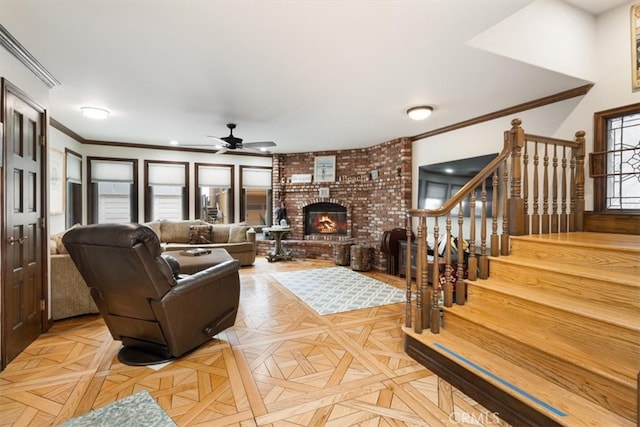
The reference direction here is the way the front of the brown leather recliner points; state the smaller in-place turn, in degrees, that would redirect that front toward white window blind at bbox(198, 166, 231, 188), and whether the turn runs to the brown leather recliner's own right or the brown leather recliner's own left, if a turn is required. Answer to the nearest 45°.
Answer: approximately 45° to the brown leather recliner's own left

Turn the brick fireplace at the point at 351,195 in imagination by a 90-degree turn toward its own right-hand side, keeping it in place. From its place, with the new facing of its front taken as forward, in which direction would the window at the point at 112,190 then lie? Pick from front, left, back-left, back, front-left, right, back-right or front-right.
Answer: front

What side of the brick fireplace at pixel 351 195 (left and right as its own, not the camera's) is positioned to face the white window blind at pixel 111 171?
right

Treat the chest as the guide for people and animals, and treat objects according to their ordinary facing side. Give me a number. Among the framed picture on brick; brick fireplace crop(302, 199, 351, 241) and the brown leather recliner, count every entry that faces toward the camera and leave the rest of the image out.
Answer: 2

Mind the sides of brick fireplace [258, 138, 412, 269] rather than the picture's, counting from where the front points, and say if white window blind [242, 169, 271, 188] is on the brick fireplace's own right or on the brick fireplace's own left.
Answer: on the brick fireplace's own right

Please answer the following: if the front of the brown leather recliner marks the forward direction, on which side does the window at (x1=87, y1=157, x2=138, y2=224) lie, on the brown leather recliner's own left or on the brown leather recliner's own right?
on the brown leather recliner's own left

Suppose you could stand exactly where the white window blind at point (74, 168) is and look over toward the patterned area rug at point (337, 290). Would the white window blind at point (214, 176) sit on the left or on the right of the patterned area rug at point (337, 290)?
left

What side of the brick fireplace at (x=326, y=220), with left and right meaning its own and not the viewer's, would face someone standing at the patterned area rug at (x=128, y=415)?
front

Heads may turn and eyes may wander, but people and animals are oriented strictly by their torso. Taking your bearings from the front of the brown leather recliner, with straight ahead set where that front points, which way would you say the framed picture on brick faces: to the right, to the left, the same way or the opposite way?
the opposite way

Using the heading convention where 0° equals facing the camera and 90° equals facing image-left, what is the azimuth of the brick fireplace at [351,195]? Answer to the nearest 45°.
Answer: approximately 0°

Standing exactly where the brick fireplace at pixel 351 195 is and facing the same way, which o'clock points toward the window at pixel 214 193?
The window is roughly at 3 o'clock from the brick fireplace.

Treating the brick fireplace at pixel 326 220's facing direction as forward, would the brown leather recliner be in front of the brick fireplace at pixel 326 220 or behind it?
in front

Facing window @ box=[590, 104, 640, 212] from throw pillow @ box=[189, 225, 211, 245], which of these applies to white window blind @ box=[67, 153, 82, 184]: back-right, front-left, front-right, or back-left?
back-right
